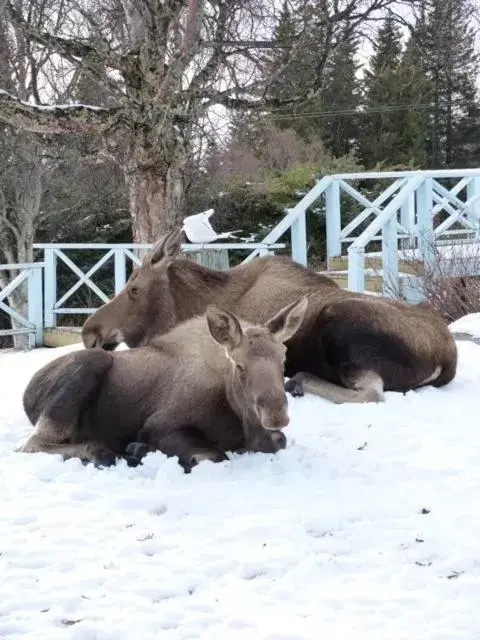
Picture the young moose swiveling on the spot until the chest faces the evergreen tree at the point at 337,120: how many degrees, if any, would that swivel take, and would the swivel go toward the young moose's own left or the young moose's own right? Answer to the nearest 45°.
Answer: approximately 135° to the young moose's own left

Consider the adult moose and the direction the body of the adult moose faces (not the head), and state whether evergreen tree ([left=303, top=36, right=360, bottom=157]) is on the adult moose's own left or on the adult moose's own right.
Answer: on the adult moose's own right

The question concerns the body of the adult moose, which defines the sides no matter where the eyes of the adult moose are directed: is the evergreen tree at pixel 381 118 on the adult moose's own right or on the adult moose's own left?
on the adult moose's own right

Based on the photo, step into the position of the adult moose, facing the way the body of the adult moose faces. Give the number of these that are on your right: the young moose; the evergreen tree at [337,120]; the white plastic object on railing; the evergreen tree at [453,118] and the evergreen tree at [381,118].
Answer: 4

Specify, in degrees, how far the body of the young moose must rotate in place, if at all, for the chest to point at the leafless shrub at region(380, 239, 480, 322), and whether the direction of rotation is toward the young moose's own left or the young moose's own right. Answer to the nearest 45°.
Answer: approximately 90° to the young moose's own left

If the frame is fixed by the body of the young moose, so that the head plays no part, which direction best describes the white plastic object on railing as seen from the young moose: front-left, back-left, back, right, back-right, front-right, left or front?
back-left

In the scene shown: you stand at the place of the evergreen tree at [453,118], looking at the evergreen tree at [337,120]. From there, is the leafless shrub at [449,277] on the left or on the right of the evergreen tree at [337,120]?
left

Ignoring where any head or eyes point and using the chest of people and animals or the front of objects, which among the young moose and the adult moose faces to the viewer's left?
the adult moose

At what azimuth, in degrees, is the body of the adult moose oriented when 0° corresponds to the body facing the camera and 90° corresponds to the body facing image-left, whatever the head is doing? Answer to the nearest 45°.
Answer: approximately 90°

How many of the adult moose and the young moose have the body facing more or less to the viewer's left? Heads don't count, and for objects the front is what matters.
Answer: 1
